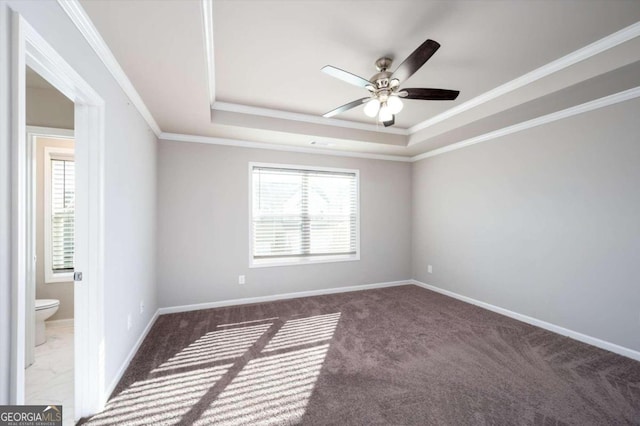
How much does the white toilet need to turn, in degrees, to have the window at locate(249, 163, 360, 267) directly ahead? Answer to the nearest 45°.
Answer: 0° — it already faces it

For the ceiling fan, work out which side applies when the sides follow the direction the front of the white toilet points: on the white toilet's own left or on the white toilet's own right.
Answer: on the white toilet's own right

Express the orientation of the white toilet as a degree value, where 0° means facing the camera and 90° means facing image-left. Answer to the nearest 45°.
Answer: approximately 270°

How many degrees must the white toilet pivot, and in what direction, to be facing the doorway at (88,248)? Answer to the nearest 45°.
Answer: approximately 90° to its right
